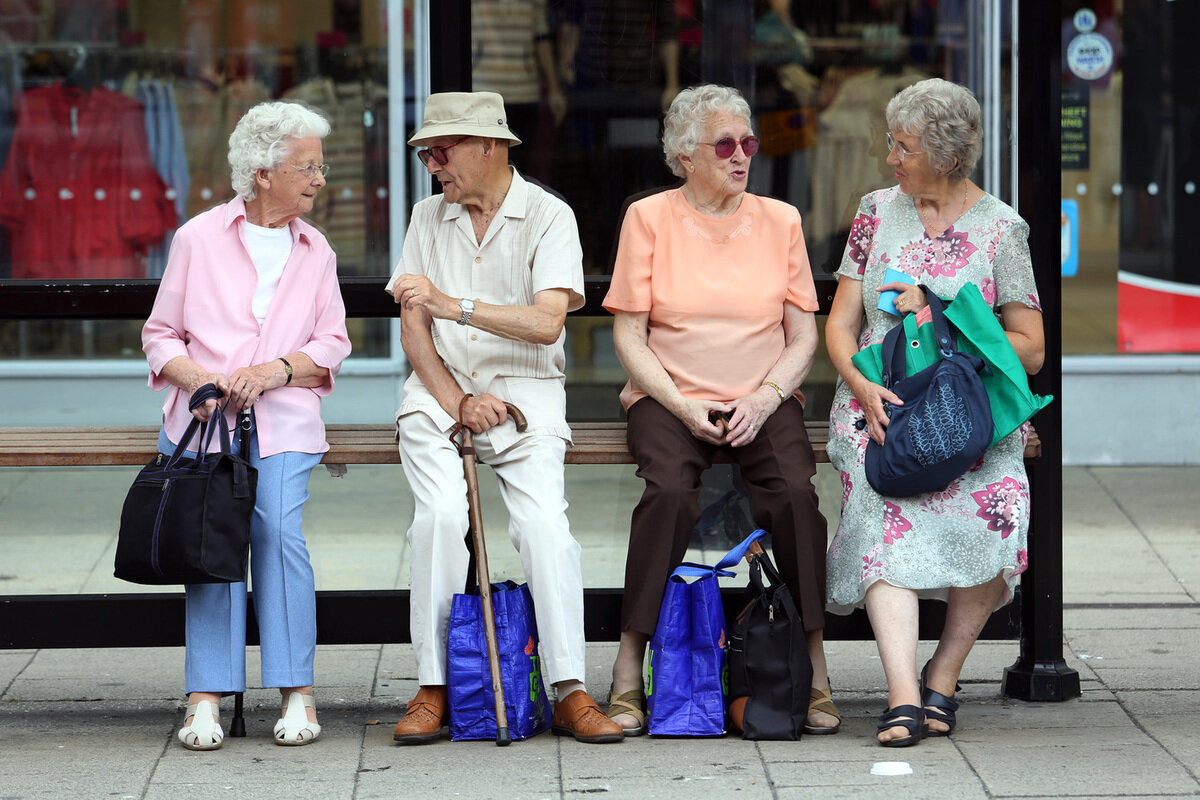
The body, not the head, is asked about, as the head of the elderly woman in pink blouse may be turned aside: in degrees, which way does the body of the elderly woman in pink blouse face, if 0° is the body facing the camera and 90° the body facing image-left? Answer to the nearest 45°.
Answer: approximately 0°

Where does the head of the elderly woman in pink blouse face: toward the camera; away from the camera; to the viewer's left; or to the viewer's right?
to the viewer's right

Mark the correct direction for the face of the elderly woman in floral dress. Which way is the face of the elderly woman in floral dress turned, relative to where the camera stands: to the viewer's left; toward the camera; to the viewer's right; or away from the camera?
to the viewer's left
